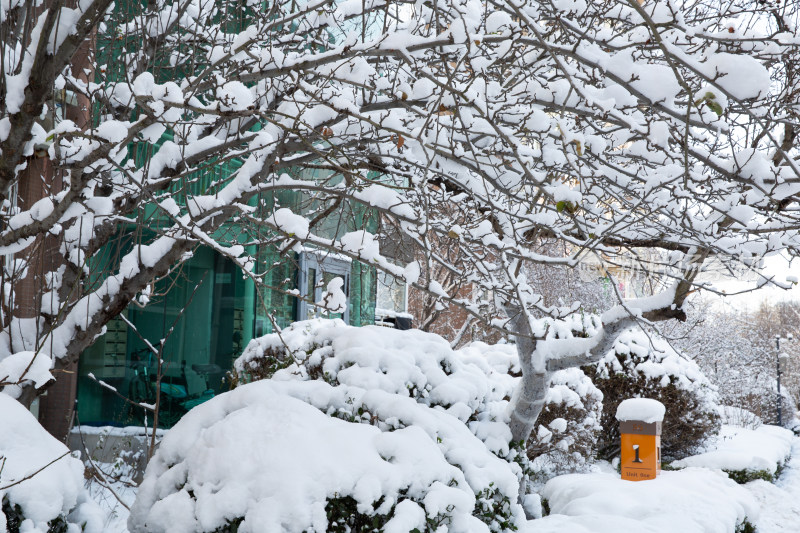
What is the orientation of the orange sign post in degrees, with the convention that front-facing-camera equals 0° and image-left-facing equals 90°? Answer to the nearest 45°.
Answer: approximately 0°

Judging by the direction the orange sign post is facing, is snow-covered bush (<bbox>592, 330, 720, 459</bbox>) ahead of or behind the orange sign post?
behind

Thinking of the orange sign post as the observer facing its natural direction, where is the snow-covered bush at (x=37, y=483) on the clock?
The snow-covered bush is roughly at 1 o'clock from the orange sign post.

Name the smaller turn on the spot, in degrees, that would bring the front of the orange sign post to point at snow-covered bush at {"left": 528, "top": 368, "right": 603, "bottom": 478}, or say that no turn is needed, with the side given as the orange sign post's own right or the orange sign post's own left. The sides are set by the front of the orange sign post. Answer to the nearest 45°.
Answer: approximately 135° to the orange sign post's own right
